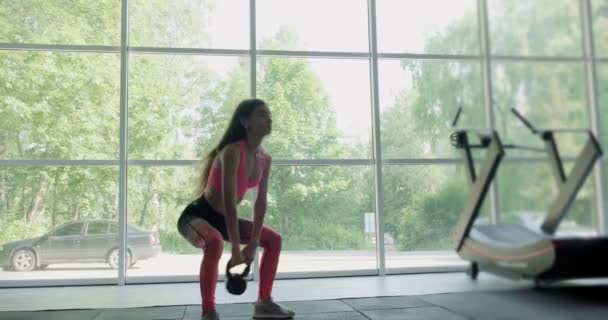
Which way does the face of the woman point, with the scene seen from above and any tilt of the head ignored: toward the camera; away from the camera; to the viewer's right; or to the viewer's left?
to the viewer's right

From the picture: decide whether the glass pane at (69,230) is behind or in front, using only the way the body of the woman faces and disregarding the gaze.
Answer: behind

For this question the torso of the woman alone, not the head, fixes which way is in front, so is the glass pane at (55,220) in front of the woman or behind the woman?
behind

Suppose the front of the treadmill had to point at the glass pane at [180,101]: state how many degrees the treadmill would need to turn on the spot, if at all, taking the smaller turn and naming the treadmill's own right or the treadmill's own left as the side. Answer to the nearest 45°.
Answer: approximately 45° to the treadmill's own right

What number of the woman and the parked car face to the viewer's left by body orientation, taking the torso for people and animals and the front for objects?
1

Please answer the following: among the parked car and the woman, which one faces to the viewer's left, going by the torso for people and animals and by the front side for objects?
the parked car

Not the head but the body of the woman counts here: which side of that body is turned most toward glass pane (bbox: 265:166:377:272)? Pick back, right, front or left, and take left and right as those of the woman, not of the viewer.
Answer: left

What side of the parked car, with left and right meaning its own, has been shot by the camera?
left

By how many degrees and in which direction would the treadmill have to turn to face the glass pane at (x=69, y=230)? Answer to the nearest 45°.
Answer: approximately 45° to its right

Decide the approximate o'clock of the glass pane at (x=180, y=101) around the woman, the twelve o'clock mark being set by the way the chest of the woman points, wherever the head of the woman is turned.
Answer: The glass pane is roughly at 7 o'clock from the woman.

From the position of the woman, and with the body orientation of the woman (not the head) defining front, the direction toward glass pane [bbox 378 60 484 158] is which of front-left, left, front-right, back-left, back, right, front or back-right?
left

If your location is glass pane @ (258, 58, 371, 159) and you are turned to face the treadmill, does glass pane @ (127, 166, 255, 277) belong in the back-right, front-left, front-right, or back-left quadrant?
back-right

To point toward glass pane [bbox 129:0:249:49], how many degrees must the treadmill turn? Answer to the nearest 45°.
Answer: approximately 45° to its right
